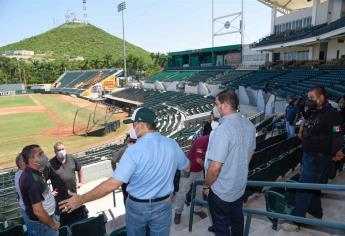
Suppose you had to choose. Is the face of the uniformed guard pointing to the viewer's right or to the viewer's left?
to the viewer's left

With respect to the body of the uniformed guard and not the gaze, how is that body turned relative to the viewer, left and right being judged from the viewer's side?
facing the viewer and to the left of the viewer

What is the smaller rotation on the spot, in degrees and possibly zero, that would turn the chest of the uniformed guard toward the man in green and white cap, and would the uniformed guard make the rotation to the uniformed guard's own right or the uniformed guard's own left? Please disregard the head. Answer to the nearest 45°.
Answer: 0° — they already face them
